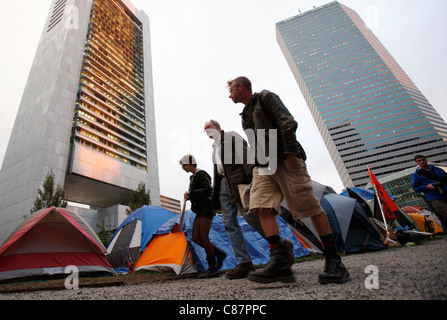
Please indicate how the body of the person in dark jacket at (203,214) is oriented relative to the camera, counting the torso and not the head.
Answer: to the viewer's left

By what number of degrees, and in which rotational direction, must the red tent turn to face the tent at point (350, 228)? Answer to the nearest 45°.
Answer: approximately 45° to its left

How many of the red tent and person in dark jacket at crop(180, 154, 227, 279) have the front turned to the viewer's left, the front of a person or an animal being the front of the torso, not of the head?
1

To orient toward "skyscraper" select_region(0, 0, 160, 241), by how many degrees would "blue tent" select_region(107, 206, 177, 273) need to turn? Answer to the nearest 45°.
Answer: approximately 135° to its right

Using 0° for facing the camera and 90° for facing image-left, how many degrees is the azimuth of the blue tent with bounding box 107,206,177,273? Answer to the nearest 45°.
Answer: approximately 45°

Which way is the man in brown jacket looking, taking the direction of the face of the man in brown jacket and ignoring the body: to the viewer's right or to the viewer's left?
to the viewer's left

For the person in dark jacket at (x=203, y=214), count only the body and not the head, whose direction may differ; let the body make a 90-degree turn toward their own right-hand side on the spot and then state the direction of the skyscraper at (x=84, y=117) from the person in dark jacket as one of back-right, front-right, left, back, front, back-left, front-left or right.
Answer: front-left

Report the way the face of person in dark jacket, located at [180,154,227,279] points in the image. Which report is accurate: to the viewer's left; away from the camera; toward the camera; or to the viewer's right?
to the viewer's left

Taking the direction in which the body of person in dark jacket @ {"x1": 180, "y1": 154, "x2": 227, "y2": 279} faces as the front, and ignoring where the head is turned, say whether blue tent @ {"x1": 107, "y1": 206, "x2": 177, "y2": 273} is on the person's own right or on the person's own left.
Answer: on the person's own right

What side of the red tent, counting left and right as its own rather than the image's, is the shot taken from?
front

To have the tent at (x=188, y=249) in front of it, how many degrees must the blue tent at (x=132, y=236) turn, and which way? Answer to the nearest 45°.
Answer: approximately 90° to its left

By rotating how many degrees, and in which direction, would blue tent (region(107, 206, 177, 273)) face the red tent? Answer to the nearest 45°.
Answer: approximately 45° to its right

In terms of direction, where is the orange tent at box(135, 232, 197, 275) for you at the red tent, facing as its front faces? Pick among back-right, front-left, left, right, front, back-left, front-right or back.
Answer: front-left

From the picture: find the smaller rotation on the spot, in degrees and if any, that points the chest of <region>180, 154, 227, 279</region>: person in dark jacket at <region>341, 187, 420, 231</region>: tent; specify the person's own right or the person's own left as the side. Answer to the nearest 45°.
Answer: approximately 135° to the person's own right

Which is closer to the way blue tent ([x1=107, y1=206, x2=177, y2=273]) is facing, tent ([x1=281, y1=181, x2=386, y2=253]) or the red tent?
the red tent

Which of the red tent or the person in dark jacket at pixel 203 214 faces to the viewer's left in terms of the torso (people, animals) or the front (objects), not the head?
the person in dark jacket
